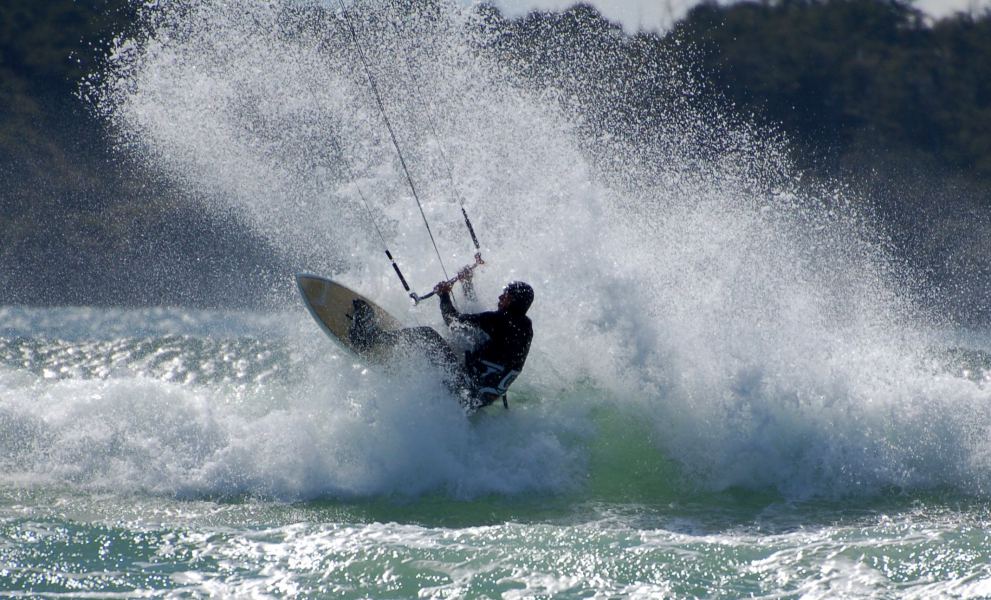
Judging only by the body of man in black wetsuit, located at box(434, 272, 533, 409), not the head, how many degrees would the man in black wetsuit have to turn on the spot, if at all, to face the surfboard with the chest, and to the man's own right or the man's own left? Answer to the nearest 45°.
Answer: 0° — they already face it

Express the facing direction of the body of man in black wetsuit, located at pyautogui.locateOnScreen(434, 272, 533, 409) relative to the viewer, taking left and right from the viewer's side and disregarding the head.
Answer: facing away from the viewer and to the left of the viewer
